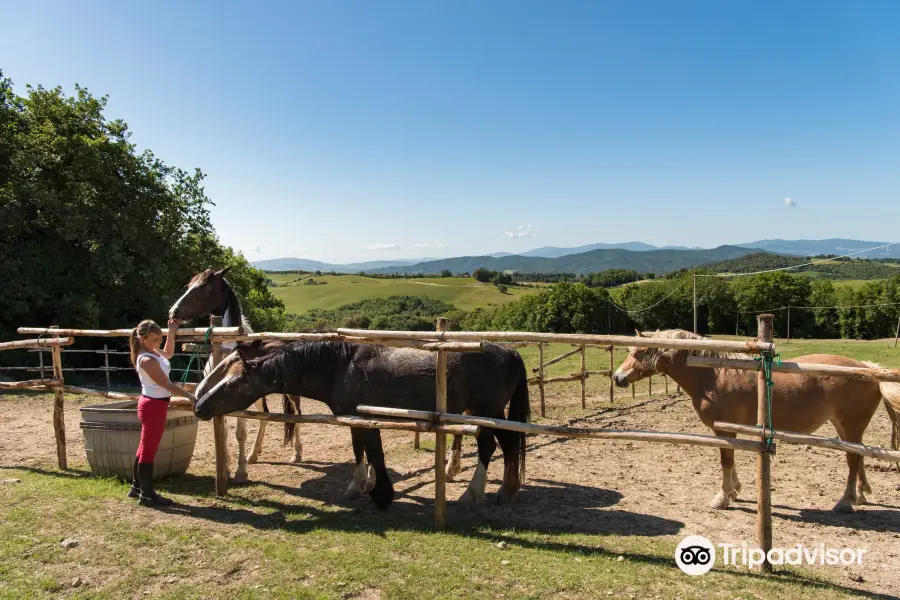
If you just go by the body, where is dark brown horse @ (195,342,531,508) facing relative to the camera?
to the viewer's left

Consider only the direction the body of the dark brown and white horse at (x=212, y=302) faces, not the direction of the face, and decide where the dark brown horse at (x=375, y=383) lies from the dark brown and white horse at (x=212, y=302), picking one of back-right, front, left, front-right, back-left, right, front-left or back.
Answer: left

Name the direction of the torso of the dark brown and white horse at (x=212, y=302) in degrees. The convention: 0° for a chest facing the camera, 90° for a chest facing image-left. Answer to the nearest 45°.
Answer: approximately 45°

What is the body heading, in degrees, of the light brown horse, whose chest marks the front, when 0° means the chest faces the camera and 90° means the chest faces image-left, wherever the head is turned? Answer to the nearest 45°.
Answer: approximately 90°

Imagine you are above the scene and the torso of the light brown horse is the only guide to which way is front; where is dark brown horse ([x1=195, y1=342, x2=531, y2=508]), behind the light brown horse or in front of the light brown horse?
in front

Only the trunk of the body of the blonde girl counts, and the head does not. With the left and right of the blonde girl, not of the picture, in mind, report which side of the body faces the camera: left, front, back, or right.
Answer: right

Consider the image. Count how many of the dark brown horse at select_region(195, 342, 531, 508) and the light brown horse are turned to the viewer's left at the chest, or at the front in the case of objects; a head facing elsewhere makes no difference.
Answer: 2

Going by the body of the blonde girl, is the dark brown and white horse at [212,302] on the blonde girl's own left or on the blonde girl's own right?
on the blonde girl's own left

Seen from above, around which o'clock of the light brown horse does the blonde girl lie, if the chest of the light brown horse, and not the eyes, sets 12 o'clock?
The blonde girl is roughly at 11 o'clock from the light brown horse.

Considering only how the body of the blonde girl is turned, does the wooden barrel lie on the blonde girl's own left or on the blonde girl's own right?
on the blonde girl's own left
